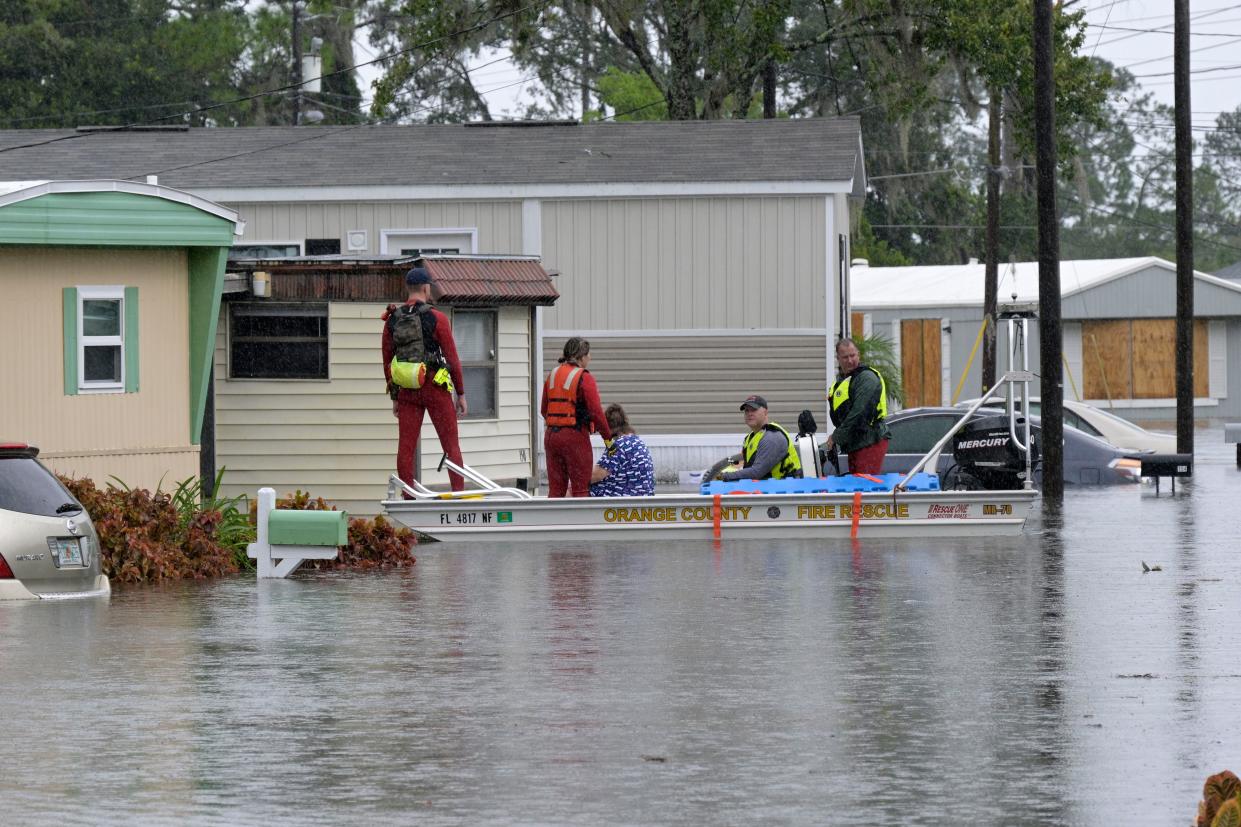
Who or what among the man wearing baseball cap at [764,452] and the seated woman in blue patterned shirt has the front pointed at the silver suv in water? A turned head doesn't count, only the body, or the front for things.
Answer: the man wearing baseball cap

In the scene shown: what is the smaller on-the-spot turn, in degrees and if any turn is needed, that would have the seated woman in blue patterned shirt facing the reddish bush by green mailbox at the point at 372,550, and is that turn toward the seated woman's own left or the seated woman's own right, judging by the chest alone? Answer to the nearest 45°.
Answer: approximately 90° to the seated woman's own left

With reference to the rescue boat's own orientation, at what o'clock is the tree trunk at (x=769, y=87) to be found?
The tree trunk is roughly at 3 o'clock from the rescue boat.

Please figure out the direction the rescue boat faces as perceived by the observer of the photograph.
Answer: facing to the left of the viewer

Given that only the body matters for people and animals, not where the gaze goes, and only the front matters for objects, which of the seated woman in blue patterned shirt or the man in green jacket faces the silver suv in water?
the man in green jacket

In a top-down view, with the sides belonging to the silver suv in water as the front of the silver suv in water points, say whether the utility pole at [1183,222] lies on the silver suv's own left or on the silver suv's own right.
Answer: on the silver suv's own right

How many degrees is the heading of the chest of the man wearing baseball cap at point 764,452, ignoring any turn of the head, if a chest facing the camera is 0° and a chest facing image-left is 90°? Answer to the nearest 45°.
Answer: approximately 45°

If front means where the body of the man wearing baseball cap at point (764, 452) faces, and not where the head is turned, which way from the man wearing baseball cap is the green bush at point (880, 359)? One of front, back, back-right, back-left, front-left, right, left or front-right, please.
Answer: back-right

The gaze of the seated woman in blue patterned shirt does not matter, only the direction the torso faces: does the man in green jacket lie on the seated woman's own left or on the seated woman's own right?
on the seated woman's own right

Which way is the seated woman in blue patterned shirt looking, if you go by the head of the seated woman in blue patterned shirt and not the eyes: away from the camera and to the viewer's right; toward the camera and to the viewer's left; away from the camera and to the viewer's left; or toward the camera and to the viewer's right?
away from the camera and to the viewer's left

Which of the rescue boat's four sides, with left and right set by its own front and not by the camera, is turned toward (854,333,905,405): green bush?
right
